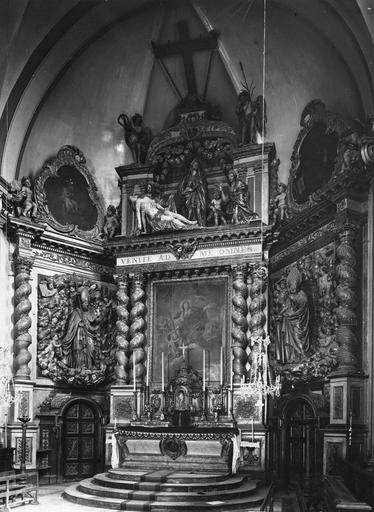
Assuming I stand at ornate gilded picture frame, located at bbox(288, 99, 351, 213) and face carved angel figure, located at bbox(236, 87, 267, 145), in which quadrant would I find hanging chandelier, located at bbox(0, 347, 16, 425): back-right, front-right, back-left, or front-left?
front-left

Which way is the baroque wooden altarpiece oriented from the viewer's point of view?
toward the camera

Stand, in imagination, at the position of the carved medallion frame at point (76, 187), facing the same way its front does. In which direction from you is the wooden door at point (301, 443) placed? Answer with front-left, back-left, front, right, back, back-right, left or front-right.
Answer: front

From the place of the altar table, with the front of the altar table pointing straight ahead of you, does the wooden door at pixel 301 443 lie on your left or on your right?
on your left

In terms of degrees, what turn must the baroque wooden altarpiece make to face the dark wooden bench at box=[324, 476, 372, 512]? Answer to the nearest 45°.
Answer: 0° — it already faces it

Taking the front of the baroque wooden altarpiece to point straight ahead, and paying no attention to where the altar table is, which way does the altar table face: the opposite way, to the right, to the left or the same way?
the same way

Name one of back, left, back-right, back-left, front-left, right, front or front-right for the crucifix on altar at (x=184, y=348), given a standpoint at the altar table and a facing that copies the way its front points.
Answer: back

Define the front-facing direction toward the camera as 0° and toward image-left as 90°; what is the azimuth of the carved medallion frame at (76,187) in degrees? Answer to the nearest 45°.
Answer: approximately 315°

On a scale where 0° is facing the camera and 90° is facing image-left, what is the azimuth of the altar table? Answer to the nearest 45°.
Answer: approximately 0°

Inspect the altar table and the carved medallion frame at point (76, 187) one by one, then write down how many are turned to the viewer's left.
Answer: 0

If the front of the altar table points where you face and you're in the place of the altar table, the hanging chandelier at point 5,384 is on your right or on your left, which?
on your right

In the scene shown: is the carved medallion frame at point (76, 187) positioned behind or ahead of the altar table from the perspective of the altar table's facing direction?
behind
